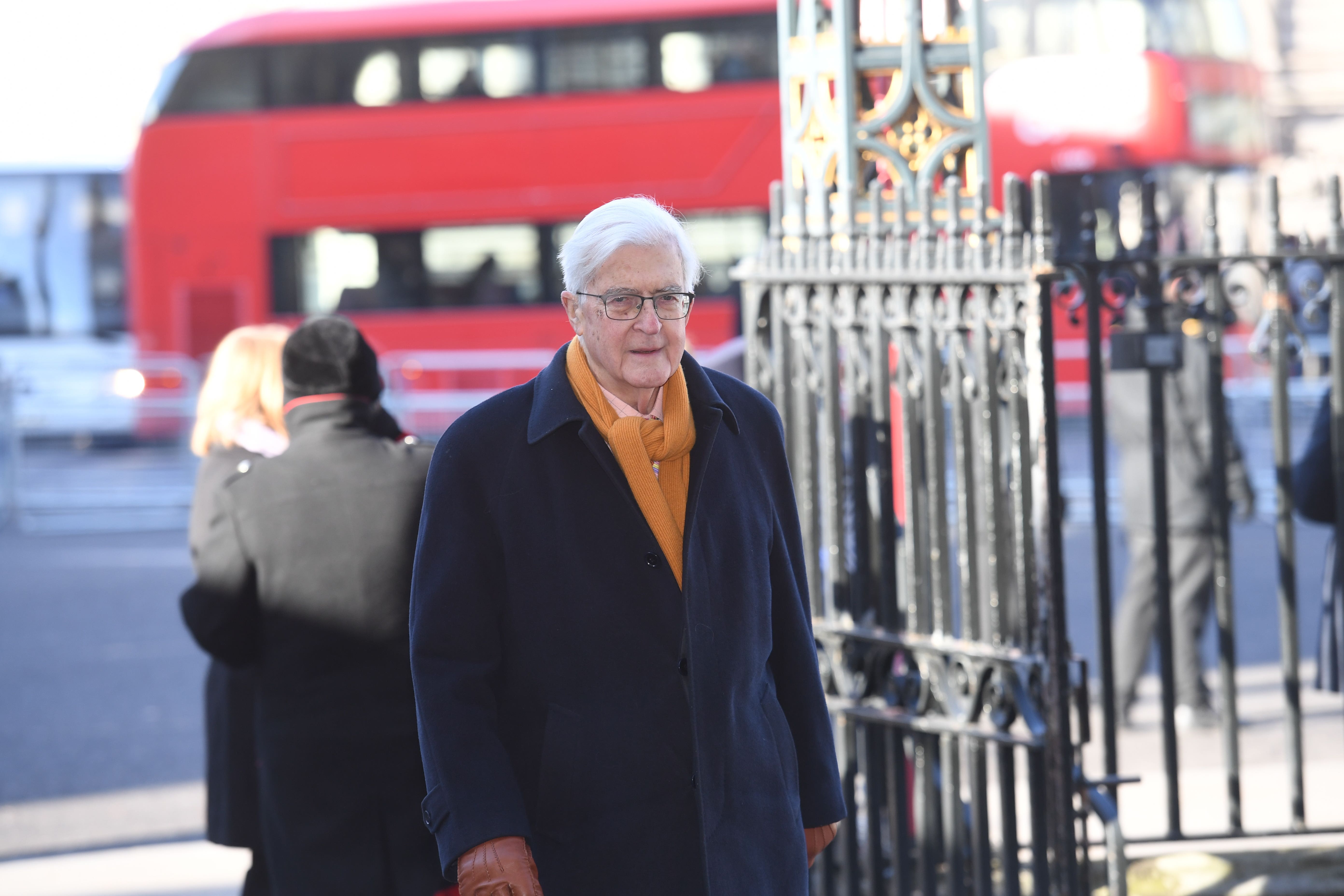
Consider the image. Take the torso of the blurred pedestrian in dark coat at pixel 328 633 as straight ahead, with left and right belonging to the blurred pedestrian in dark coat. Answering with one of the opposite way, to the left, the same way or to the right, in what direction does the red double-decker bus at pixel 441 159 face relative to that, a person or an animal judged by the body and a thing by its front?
to the right

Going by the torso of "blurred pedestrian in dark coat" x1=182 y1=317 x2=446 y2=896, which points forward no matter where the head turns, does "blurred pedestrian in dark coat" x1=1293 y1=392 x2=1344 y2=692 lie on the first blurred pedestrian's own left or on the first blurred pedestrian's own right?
on the first blurred pedestrian's own right

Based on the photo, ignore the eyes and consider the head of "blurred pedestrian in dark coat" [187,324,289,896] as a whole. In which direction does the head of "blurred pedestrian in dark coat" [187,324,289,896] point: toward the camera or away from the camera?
away from the camera

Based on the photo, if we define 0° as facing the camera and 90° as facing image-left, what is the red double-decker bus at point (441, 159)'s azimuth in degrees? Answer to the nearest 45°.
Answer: approximately 270°

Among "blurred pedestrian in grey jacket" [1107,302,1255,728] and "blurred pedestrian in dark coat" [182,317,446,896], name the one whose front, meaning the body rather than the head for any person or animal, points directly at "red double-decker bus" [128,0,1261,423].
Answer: "blurred pedestrian in dark coat" [182,317,446,896]

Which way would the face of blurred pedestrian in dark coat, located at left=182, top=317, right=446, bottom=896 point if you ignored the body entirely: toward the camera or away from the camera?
away from the camera

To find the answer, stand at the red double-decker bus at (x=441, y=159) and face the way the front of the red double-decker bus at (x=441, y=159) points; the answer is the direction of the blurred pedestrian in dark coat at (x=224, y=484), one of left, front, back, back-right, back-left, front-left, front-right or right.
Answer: right

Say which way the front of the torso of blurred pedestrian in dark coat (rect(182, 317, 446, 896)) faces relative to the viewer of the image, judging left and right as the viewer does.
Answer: facing away from the viewer

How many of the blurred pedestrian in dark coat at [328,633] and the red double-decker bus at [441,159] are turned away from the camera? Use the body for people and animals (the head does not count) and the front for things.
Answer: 1
